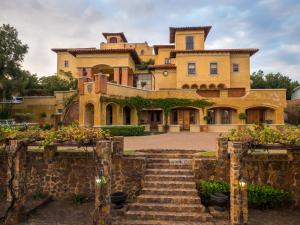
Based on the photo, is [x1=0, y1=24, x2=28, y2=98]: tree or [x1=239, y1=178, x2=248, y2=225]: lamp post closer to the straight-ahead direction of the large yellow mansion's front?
the lamp post

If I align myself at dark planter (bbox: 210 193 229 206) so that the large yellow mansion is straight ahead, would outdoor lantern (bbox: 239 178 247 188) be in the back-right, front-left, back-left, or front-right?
back-right

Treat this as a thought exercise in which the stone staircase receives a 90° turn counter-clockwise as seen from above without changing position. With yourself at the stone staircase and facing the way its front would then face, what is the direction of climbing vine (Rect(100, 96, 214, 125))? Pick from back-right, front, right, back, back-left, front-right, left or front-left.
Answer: left

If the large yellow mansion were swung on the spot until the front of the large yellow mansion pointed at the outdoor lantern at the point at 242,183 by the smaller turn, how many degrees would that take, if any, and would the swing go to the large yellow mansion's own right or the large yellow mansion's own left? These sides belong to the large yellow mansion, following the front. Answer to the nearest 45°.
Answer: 0° — it already faces it

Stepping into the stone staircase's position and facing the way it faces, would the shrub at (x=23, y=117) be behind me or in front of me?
behind

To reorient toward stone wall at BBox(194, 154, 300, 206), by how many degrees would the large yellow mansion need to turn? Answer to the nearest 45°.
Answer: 0° — it already faces it

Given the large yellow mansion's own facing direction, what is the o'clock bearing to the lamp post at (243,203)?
The lamp post is roughly at 12 o'clock from the large yellow mansion.

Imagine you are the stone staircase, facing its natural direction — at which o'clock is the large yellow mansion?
The large yellow mansion is roughly at 6 o'clock from the stone staircase.

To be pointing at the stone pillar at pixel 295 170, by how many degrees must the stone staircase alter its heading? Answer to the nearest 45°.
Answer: approximately 90° to its left

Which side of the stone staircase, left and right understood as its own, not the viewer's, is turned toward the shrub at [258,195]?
left

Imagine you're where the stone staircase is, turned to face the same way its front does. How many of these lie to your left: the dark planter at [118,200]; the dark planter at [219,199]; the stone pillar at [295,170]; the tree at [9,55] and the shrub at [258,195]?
3

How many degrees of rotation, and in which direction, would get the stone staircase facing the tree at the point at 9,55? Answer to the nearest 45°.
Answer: approximately 135° to its right

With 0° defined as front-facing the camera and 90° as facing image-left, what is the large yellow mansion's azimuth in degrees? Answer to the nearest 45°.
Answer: approximately 0°

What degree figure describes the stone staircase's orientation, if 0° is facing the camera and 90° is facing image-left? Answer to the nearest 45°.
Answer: approximately 0°

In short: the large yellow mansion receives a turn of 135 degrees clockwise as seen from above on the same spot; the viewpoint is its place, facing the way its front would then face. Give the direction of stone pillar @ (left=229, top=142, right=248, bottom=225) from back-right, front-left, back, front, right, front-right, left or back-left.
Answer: back-left

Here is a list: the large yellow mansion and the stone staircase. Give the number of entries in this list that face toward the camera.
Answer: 2

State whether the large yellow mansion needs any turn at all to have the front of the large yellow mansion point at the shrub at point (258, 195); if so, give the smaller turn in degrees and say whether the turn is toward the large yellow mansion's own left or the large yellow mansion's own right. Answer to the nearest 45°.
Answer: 0° — it already faces it
